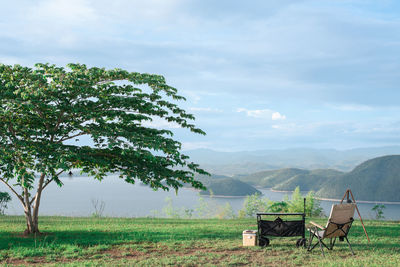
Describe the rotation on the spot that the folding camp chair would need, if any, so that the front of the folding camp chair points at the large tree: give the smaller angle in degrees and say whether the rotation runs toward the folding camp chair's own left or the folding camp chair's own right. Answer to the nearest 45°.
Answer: approximately 45° to the folding camp chair's own left

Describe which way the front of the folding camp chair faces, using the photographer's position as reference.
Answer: facing away from the viewer and to the left of the viewer
